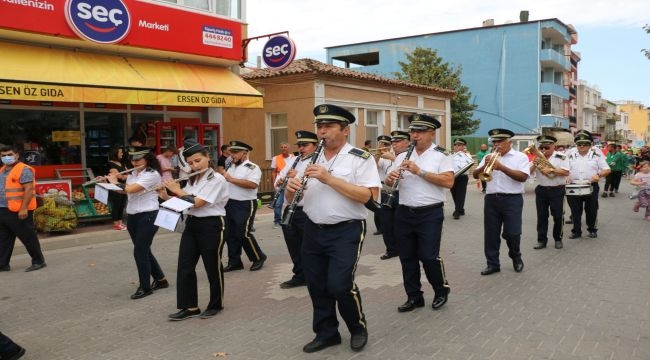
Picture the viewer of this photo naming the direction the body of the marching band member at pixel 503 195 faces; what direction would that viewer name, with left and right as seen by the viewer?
facing the viewer and to the left of the viewer

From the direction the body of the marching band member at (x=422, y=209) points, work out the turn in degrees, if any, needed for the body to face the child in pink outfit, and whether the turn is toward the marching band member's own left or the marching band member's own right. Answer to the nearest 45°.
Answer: approximately 180°

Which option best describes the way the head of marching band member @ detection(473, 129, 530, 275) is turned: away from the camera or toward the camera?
toward the camera

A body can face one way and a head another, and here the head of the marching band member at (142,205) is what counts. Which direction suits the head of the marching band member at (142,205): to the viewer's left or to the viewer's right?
to the viewer's left

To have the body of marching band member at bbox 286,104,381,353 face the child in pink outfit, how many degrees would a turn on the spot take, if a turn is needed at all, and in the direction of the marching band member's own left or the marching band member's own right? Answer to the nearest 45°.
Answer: approximately 180°

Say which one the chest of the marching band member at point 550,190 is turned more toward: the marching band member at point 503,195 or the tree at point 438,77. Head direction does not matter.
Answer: the marching band member

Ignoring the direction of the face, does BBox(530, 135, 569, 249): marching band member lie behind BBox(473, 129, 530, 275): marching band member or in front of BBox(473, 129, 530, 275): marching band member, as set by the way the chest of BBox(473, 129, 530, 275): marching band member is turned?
behind

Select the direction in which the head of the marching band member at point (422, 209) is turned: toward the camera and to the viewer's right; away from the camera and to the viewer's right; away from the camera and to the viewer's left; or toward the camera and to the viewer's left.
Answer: toward the camera and to the viewer's left
